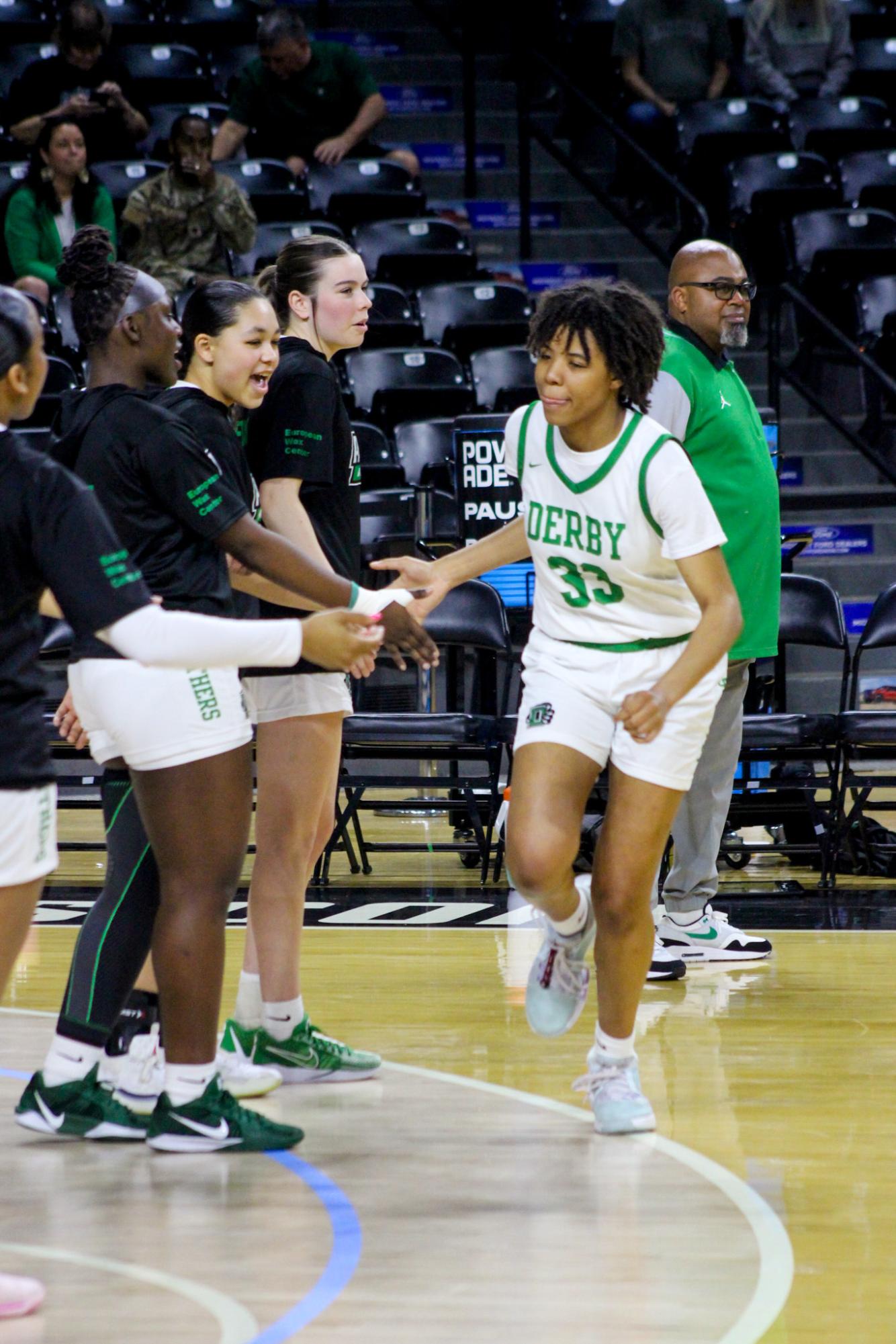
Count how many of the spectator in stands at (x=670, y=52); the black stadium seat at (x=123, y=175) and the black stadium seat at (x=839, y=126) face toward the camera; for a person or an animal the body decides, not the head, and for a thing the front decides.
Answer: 3

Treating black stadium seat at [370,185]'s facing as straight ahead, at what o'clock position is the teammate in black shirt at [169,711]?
The teammate in black shirt is roughly at 12 o'clock from the black stadium seat.

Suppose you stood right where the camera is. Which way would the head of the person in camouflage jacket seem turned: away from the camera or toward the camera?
toward the camera

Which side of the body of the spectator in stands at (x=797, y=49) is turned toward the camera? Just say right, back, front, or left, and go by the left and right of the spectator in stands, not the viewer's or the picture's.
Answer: front

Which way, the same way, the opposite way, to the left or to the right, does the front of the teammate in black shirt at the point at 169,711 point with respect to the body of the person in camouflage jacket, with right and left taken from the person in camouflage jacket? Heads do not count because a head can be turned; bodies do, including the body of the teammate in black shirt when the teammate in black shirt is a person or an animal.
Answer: to the left

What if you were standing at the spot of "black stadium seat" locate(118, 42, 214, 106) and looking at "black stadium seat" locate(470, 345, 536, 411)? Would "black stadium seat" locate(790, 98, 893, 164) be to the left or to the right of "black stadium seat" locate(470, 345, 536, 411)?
left

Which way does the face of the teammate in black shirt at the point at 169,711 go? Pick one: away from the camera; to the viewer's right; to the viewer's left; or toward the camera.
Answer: to the viewer's right

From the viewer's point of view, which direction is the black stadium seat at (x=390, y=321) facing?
toward the camera

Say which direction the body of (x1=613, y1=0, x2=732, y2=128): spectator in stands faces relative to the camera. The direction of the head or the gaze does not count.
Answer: toward the camera

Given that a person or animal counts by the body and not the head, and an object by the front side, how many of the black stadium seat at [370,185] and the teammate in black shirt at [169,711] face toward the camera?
1

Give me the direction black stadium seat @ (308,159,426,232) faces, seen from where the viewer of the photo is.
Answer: facing the viewer

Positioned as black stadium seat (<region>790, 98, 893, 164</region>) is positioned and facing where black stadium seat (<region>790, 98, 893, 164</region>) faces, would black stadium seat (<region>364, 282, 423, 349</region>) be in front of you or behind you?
in front

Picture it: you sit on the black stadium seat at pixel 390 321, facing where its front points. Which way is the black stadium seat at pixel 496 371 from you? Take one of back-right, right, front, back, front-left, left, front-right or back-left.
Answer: front-left
